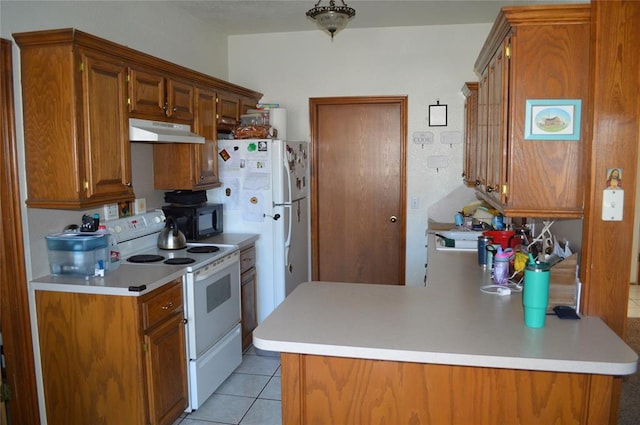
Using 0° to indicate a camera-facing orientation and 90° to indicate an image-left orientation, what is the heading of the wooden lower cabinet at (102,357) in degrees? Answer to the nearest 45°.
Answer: approximately 315°

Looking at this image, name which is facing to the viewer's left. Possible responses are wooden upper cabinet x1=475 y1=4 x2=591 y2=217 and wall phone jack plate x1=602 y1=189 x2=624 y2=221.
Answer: the wooden upper cabinet

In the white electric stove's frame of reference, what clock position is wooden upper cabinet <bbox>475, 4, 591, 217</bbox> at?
The wooden upper cabinet is roughly at 12 o'clock from the white electric stove.

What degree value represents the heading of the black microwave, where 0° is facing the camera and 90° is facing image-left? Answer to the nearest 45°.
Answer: approximately 315°

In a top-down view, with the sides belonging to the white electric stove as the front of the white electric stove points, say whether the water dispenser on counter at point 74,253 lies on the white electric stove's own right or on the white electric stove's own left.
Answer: on the white electric stove's own right

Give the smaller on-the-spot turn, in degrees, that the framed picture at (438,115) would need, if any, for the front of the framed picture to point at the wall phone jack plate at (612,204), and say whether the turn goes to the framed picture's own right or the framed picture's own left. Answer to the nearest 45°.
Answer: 0° — it already faces it

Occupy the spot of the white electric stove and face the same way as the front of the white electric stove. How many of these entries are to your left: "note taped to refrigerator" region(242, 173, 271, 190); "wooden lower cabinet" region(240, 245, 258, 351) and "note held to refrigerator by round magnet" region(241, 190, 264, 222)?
3

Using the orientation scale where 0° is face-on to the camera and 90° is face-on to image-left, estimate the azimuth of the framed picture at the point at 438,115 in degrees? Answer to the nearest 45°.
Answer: approximately 0°

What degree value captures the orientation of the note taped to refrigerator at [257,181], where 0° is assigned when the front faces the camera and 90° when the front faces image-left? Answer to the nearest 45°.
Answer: approximately 0°

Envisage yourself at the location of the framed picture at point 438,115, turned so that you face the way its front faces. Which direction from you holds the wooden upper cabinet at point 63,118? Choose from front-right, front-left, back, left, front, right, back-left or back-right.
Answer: front-right

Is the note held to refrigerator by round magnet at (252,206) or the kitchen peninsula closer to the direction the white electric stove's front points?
the kitchen peninsula
